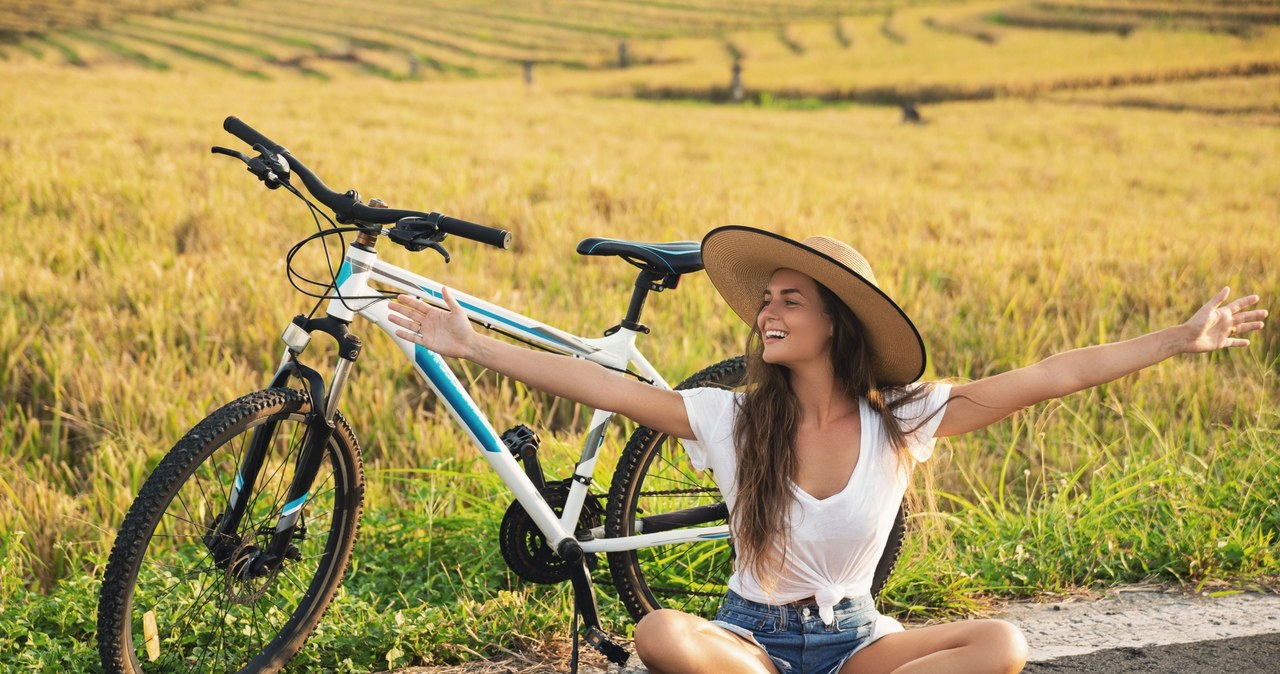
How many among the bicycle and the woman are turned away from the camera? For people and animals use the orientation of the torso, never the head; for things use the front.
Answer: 0

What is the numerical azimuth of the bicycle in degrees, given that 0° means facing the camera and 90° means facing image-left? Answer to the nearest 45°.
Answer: approximately 45°

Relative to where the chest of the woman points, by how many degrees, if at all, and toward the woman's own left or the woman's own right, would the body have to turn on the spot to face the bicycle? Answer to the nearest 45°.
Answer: approximately 90° to the woman's own right
